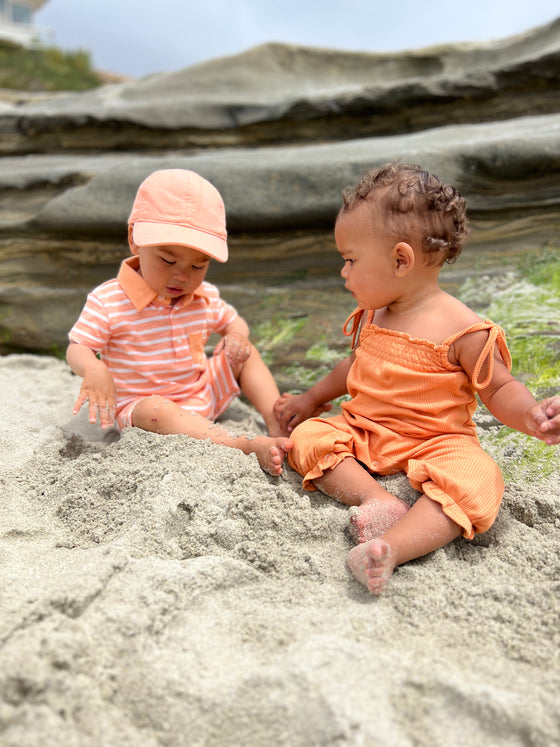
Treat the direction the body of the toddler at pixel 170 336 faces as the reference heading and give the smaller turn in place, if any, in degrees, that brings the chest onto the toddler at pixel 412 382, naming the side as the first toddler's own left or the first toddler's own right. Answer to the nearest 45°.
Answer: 0° — they already face them

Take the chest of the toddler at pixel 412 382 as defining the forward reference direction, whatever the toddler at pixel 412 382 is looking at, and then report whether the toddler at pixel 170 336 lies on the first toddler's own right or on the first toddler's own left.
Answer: on the first toddler's own right

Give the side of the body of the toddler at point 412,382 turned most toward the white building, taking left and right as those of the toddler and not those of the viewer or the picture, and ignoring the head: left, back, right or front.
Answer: right

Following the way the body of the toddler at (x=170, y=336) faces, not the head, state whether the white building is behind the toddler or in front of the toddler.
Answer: behind

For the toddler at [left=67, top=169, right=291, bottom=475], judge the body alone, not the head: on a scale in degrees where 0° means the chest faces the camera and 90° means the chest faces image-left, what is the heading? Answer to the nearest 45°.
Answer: approximately 315°

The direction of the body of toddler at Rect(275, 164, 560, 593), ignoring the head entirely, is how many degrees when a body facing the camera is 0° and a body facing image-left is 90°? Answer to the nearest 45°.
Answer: approximately 45°

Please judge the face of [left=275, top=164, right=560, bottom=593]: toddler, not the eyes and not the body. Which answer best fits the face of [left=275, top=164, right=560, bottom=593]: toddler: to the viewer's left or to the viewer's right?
to the viewer's left

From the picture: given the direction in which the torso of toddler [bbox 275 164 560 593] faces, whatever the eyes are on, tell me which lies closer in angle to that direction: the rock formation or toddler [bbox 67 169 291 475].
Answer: the toddler

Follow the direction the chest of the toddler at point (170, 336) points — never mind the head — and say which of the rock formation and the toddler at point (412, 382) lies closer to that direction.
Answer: the toddler
